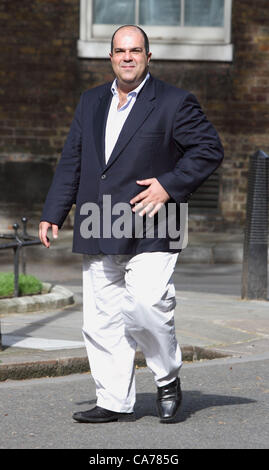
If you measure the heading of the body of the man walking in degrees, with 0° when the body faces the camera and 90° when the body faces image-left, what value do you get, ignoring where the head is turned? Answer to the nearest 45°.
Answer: approximately 45°

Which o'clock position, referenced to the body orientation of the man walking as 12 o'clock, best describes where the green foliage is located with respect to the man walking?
The green foliage is roughly at 4 o'clock from the man walking.

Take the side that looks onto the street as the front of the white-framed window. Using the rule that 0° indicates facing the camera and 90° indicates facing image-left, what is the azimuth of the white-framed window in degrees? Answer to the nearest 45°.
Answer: approximately 0°

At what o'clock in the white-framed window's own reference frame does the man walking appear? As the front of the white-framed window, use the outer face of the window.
The man walking is roughly at 12 o'clock from the white-framed window.
